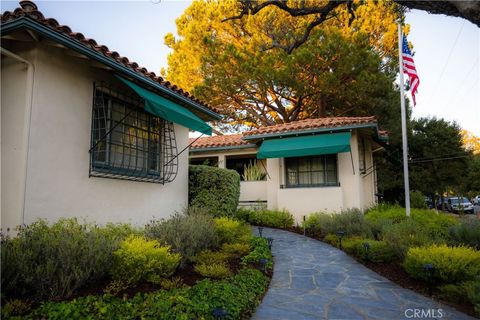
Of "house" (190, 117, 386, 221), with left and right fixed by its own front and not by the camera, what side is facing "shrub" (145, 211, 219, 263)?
front

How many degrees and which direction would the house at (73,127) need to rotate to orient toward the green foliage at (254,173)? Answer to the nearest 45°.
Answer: approximately 90° to its left

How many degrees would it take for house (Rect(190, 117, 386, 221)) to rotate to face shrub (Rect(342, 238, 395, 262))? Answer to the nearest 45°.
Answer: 0° — it already faces it

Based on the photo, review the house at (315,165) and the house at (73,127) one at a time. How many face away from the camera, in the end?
0

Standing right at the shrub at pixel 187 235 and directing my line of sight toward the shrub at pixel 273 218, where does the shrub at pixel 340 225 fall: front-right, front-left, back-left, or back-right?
front-right

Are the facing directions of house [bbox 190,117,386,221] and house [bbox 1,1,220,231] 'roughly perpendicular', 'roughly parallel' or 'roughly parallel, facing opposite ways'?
roughly perpendicular

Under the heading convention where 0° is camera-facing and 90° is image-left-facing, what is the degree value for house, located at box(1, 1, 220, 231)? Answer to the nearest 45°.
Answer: approximately 315°

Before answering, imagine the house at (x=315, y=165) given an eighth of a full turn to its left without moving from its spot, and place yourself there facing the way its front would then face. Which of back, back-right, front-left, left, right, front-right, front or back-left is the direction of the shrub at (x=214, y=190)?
right

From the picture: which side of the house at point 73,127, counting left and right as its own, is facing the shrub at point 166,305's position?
front

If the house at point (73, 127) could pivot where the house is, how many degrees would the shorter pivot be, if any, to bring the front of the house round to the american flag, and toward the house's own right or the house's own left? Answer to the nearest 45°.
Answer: approximately 45° to the house's own left

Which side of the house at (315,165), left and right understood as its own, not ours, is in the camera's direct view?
front

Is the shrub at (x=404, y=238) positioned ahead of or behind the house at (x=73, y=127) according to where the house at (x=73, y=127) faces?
ahead

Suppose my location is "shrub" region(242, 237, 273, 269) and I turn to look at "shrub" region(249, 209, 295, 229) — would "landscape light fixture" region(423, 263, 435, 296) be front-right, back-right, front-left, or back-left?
back-right

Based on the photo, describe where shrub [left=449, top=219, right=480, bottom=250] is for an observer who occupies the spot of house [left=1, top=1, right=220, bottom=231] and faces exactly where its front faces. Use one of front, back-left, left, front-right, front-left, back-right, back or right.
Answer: front-left
